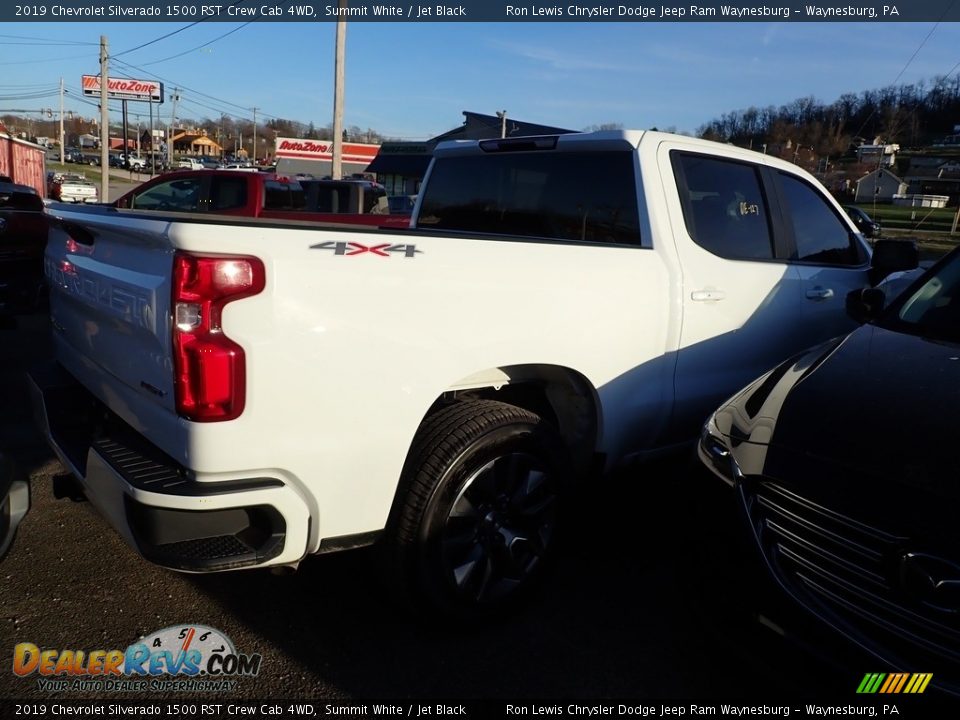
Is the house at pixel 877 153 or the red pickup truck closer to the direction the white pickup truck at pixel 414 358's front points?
the house

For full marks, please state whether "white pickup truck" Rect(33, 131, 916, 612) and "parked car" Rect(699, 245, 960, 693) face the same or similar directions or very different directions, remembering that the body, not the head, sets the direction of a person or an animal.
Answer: very different directions

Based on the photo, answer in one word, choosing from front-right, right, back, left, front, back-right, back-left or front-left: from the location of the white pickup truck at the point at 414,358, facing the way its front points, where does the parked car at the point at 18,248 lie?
left

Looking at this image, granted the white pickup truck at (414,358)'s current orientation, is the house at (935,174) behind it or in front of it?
in front

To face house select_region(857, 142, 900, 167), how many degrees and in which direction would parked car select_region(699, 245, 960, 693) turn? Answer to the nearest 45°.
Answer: approximately 135° to its right

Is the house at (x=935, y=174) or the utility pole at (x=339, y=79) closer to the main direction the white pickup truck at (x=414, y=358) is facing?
the house

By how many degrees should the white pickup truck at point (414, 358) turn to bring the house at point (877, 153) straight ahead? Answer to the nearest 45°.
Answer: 0° — it already faces it

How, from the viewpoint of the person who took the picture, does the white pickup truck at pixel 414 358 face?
facing away from the viewer and to the right of the viewer

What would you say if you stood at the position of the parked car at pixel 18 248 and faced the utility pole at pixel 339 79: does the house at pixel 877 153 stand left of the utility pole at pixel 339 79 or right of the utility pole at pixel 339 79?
right

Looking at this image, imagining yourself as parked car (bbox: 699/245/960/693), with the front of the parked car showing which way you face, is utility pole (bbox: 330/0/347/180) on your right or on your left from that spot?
on your right

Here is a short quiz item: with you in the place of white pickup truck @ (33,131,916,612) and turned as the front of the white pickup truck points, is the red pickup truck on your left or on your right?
on your left

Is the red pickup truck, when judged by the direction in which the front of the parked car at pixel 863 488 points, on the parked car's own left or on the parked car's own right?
on the parked car's own right
